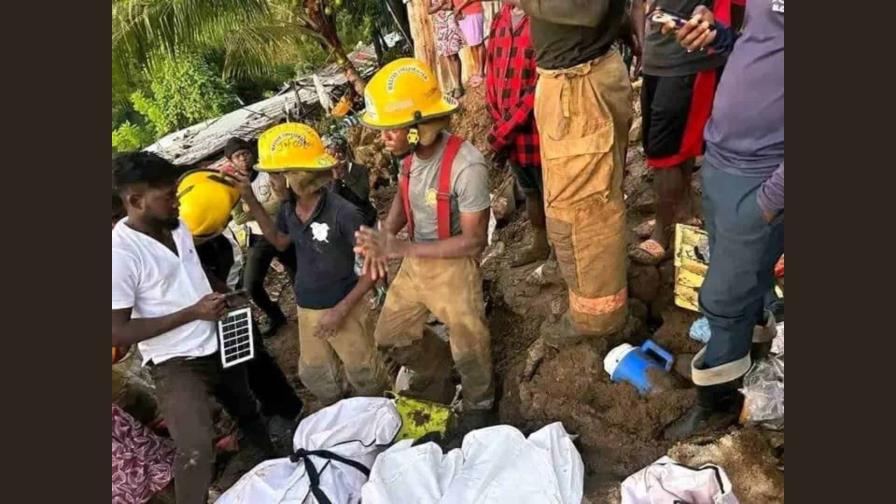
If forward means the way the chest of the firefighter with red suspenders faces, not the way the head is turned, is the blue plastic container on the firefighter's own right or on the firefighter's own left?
on the firefighter's own left

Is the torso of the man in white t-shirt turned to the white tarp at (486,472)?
yes

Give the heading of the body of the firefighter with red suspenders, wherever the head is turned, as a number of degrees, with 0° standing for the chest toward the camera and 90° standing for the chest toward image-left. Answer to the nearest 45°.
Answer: approximately 45°

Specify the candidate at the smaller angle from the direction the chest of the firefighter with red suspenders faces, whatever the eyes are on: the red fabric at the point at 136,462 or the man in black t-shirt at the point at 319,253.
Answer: the red fabric

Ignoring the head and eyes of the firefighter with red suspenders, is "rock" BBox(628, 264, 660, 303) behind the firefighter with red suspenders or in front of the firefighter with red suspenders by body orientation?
behind

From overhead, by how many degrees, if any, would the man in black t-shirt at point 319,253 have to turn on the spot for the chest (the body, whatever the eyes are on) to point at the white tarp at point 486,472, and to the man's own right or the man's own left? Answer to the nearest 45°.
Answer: approximately 45° to the man's own left
